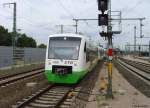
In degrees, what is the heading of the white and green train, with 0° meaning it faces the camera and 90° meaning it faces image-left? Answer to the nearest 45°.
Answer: approximately 45°

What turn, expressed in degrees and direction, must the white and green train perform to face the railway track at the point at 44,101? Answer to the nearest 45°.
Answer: approximately 45° to its left

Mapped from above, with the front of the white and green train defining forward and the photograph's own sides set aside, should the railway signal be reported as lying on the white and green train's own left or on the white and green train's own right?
on the white and green train's own left
